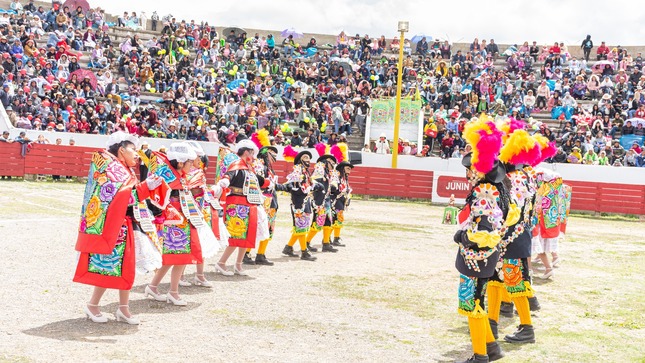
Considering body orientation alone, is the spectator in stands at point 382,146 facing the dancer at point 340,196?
yes

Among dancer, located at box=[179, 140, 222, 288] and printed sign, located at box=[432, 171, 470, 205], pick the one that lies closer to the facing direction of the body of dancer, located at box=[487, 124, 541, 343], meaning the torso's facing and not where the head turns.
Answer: the dancer

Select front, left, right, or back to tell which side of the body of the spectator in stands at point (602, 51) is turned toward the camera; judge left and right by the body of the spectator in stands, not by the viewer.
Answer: front

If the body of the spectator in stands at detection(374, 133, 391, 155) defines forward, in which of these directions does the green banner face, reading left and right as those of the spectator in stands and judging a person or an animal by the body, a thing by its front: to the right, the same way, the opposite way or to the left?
the same way

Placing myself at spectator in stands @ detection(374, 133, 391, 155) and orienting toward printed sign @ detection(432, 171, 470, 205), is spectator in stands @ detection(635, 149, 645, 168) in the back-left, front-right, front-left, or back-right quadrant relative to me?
front-left

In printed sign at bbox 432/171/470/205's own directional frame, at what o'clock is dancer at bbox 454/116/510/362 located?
The dancer is roughly at 12 o'clock from the printed sign.

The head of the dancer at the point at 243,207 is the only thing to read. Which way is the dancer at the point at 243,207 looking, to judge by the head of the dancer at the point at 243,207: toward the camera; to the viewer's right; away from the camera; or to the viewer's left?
to the viewer's right

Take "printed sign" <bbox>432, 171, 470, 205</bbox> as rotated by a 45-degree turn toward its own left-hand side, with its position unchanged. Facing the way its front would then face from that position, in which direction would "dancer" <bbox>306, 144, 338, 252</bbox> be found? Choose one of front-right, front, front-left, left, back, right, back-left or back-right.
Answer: front-right

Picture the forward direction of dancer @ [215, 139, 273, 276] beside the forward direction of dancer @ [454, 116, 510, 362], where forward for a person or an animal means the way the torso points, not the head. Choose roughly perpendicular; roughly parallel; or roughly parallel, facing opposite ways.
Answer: roughly parallel, facing opposite ways

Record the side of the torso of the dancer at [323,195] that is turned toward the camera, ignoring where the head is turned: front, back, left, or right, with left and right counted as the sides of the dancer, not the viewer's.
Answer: right

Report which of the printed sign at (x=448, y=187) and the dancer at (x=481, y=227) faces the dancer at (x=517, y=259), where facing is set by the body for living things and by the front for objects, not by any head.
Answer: the printed sign

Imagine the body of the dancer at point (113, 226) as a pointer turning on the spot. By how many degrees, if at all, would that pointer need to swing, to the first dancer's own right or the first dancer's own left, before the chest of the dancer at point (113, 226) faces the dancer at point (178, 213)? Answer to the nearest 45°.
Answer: approximately 45° to the first dancer's own left

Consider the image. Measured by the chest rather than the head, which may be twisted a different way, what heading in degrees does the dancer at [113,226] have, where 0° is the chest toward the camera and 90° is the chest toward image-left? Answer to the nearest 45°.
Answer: approximately 270°

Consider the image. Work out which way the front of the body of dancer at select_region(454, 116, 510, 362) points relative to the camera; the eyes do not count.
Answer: to the viewer's left

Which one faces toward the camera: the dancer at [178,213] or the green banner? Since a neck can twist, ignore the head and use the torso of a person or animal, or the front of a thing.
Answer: the green banner

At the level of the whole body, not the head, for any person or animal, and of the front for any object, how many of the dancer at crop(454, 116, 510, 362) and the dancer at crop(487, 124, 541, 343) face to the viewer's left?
2

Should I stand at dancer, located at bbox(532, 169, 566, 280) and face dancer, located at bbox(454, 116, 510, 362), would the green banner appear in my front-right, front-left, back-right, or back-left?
back-right

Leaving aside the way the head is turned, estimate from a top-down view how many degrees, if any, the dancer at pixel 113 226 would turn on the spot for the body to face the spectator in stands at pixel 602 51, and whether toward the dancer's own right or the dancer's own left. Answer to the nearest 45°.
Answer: approximately 45° to the dancer's own left
